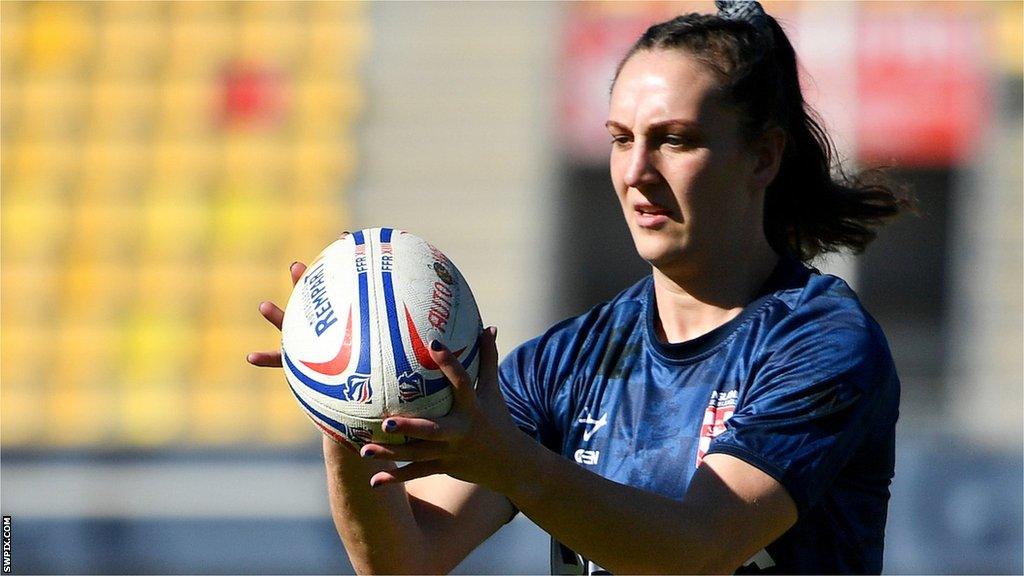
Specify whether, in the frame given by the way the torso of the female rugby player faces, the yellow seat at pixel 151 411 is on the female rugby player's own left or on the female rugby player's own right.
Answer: on the female rugby player's own right

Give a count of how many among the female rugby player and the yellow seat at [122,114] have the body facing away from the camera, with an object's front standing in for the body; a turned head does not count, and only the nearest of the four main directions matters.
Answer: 0

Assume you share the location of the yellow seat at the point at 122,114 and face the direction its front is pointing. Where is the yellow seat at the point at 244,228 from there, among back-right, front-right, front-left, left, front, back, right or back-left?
front-left

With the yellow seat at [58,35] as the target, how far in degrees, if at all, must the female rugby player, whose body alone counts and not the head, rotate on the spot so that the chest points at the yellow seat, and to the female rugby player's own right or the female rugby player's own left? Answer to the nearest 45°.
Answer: approximately 90° to the female rugby player's own right

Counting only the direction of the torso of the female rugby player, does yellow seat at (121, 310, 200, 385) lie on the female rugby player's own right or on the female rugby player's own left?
on the female rugby player's own right

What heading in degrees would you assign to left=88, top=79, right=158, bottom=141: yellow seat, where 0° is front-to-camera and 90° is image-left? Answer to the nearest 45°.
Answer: approximately 0°

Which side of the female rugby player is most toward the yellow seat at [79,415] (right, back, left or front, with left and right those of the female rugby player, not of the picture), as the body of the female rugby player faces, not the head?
right

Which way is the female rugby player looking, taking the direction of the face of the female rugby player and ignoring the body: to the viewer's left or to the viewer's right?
to the viewer's left

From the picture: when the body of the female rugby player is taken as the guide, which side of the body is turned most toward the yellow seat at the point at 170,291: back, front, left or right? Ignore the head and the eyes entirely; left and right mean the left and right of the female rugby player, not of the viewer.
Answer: right
